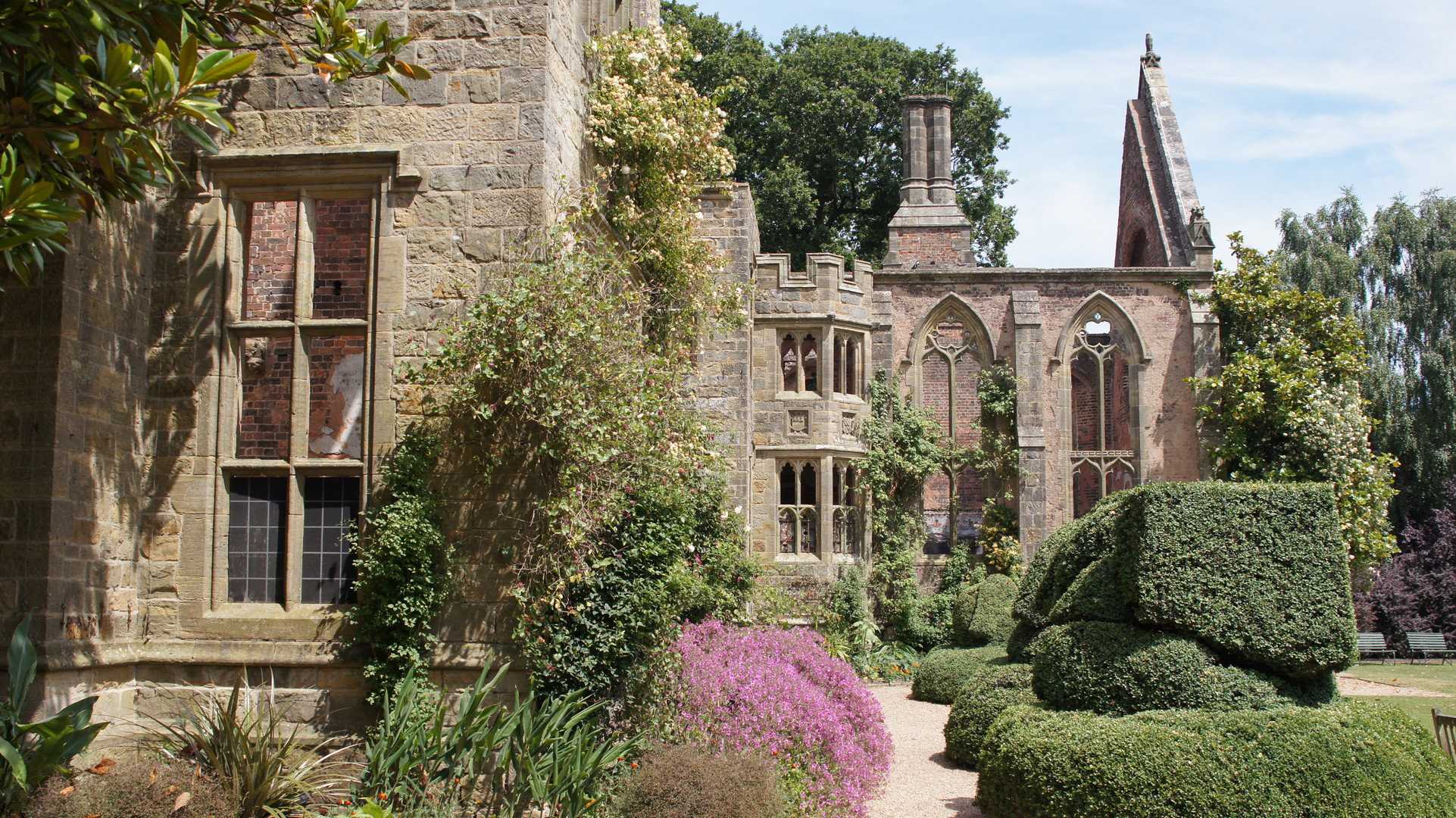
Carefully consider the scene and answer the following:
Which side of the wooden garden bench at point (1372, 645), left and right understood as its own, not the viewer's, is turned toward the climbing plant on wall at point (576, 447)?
front

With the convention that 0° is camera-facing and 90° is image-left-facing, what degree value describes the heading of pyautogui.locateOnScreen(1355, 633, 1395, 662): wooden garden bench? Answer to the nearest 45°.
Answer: approximately 0°

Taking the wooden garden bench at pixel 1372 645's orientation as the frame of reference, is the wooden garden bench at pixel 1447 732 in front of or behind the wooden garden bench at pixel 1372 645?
in front

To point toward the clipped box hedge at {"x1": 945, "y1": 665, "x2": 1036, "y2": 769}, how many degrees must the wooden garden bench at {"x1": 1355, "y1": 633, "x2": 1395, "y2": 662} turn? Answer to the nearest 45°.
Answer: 0° — it already faces it

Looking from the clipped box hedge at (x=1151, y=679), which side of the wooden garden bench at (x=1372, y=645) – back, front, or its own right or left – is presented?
front

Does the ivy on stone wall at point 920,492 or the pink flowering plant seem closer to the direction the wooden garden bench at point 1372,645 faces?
the pink flowering plant

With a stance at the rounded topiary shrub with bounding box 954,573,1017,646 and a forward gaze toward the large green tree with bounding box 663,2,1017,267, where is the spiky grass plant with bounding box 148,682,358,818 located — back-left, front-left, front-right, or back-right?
back-left

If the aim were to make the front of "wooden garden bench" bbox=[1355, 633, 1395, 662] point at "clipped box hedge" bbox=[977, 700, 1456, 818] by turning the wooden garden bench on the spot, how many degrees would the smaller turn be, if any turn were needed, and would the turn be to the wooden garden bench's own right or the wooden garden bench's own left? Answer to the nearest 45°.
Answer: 0° — it already faces it
